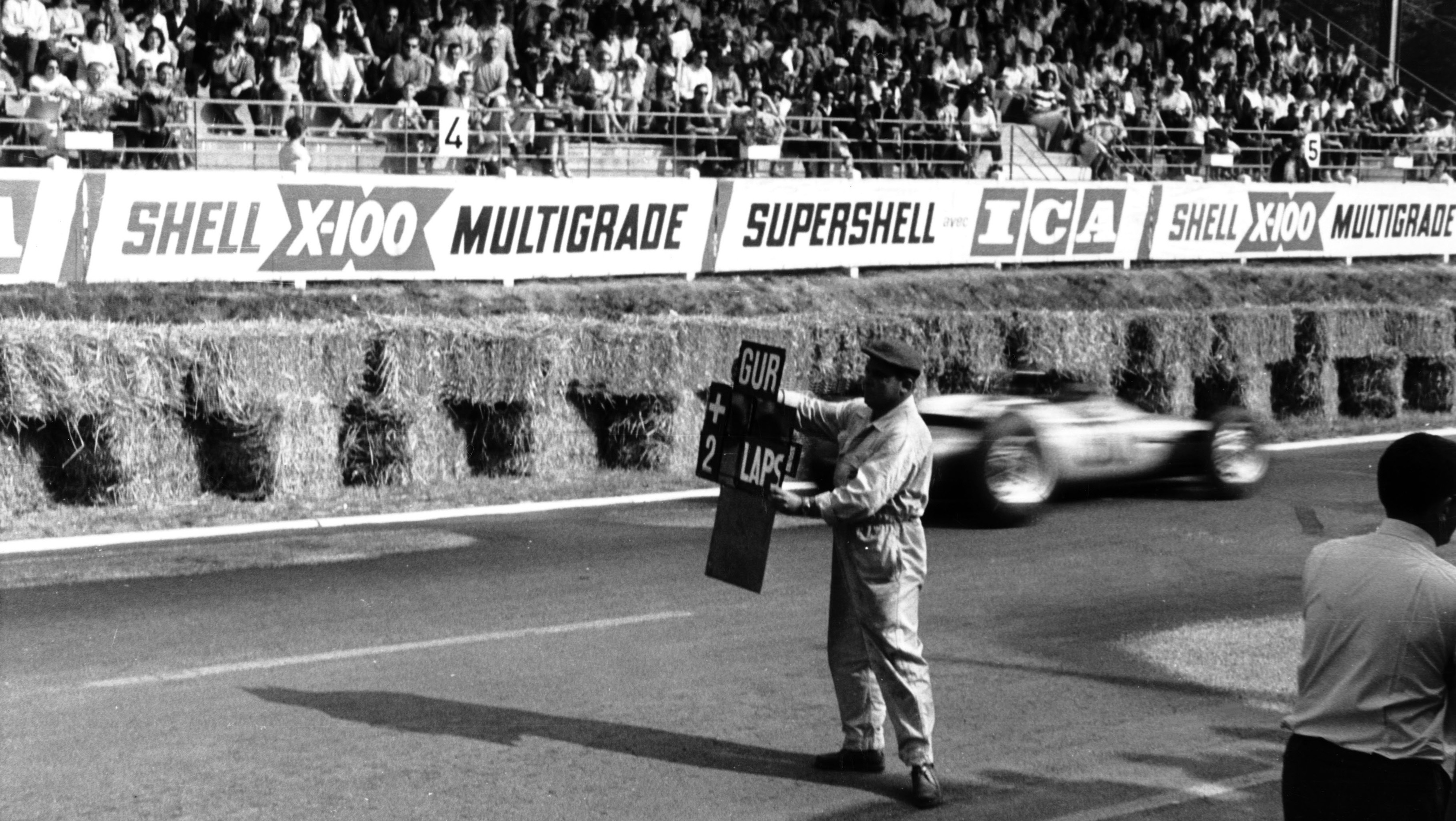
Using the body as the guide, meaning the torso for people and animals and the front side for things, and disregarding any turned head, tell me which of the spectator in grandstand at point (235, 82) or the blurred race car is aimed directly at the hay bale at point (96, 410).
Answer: the spectator in grandstand

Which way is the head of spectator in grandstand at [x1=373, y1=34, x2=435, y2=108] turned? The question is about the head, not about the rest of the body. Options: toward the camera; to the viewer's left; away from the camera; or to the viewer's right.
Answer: toward the camera

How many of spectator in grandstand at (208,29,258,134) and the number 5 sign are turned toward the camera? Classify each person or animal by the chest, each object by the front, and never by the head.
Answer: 2

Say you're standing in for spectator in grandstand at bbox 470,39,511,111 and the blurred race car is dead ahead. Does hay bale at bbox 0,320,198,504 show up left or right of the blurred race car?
right

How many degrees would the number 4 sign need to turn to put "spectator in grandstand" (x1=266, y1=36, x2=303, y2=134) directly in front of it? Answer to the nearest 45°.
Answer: approximately 90° to its right

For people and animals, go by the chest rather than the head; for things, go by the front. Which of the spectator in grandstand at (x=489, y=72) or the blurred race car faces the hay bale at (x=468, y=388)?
the spectator in grandstand

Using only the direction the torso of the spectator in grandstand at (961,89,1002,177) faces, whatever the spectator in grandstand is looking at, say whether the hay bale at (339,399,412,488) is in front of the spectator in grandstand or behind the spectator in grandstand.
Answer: in front

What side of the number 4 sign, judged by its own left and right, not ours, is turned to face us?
front

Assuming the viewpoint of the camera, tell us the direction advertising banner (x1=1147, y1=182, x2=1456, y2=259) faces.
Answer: facing the viewer

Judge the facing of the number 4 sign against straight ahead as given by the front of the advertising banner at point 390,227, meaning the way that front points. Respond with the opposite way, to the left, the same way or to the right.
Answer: the same way

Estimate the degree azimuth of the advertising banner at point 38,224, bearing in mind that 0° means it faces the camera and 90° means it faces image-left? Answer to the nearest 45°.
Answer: approximately 0°

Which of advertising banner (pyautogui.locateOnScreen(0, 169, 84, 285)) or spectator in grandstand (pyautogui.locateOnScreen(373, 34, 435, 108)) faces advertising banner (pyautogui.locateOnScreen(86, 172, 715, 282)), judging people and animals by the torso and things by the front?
the spectator in grandstand

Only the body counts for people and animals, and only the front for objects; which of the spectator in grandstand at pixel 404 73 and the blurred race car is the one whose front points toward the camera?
the spectator in grandstand

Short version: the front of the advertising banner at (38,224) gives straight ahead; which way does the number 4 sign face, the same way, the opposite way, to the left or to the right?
the same way

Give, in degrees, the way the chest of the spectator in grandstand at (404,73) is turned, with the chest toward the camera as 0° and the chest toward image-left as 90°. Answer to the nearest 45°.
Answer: approximately 0°

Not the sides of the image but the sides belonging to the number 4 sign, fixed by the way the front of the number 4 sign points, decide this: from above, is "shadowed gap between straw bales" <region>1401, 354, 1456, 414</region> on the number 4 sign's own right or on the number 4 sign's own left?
on the number 4 sign's own left

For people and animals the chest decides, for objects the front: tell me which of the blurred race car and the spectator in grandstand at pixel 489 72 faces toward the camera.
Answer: the spectator in grandstand

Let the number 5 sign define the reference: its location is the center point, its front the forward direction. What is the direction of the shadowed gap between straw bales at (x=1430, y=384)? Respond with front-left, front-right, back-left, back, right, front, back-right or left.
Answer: front

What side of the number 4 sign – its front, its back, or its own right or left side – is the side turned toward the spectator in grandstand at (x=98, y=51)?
right

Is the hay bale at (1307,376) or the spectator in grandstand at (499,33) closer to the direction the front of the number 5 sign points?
the hay bale

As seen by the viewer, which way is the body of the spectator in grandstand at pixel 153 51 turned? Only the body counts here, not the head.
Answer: toward the camera

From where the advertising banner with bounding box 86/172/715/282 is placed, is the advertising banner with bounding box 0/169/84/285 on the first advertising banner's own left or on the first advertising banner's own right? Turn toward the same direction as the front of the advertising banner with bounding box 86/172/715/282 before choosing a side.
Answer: on the first advertising banner's own right

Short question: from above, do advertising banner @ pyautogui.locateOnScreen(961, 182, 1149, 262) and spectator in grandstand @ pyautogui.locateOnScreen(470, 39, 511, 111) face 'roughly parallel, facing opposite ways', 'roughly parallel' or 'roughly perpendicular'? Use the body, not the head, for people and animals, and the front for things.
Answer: roughly parallel

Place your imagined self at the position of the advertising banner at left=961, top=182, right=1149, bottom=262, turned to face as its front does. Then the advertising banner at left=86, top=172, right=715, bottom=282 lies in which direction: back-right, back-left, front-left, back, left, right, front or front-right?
front-right
